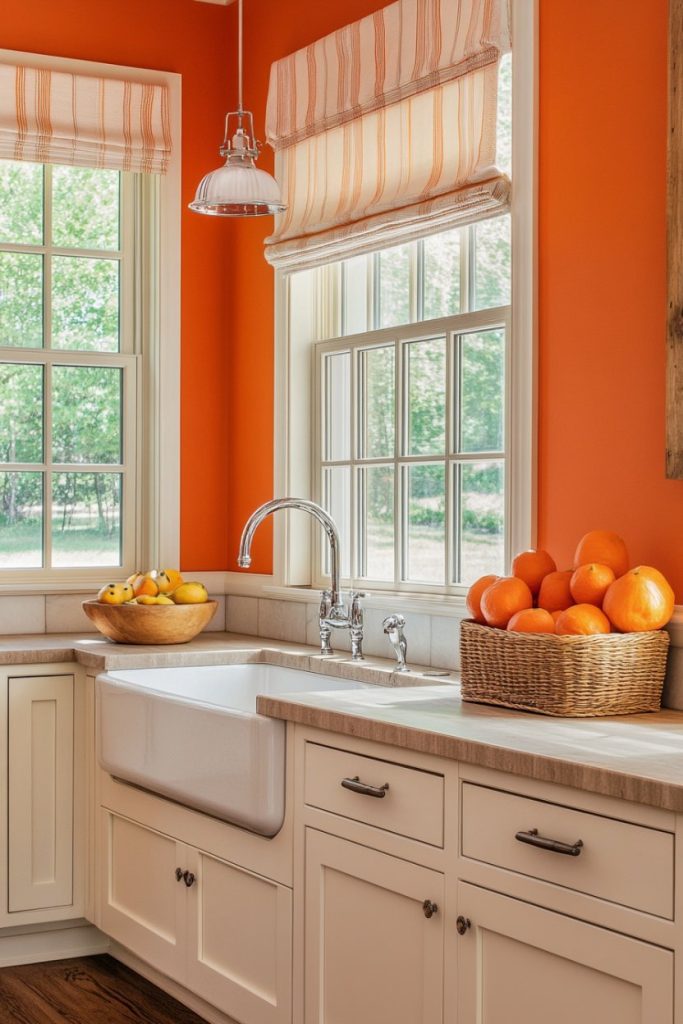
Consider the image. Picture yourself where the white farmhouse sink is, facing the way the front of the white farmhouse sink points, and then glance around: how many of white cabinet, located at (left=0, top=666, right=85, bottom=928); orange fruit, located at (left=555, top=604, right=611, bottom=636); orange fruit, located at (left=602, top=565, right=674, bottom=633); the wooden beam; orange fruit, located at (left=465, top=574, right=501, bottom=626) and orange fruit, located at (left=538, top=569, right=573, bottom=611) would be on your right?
1

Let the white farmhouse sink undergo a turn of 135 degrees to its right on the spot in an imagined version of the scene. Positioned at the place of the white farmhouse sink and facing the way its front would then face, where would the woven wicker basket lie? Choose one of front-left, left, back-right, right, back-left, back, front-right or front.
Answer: back-right

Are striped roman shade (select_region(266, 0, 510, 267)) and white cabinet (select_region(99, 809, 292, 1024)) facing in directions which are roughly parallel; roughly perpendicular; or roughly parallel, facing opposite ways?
roughly parallel

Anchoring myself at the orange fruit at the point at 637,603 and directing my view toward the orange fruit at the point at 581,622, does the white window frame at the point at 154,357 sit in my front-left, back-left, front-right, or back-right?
front-right

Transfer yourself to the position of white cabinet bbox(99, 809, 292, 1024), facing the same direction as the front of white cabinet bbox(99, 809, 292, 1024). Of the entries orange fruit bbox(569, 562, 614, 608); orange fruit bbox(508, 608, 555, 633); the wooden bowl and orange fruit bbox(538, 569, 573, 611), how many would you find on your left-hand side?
3

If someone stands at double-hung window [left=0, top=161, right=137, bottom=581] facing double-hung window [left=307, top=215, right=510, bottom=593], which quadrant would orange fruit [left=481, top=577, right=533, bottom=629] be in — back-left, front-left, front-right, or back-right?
front-right

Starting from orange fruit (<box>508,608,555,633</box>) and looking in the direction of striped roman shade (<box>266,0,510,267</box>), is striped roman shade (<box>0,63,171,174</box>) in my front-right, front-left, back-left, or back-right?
front-left

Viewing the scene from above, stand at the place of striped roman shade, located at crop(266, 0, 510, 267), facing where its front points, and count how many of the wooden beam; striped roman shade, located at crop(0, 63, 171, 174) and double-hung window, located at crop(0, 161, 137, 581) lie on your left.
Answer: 1

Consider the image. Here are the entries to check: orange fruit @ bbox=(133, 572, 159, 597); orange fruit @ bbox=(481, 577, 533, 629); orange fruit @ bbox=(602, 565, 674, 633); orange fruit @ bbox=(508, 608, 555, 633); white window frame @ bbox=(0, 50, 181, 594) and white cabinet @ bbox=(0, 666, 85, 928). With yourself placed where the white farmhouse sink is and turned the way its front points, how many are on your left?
3

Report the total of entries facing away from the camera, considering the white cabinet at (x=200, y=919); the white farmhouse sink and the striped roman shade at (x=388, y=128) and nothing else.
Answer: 0

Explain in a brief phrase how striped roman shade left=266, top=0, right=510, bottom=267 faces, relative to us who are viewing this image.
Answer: facing the viewer and to the left of the viewer

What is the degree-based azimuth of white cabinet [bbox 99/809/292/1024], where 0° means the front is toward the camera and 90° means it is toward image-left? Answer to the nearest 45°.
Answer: approximately 45°

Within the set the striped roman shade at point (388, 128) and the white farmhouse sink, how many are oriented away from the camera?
0

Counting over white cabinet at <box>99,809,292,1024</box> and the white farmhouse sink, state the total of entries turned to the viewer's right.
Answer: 0

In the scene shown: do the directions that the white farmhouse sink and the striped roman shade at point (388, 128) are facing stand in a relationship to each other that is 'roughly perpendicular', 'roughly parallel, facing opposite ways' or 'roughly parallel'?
roughly parallel
